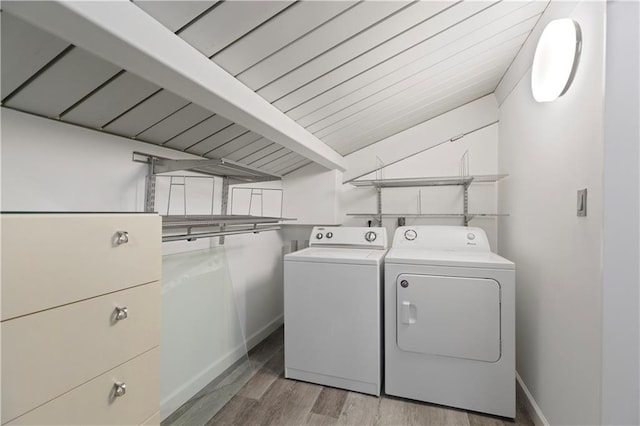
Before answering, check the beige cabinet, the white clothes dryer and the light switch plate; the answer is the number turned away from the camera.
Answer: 0

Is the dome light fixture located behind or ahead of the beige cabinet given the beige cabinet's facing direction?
ahead

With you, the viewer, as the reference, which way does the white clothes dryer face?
facing the viewer

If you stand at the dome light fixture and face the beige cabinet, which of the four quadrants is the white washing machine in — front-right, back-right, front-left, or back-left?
front-right

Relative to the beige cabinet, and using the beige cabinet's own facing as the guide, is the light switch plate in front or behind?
in front

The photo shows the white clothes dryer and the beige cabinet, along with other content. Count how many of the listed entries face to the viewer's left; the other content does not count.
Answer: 0

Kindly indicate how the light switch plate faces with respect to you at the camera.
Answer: facing the viewer and to the left of the viewer

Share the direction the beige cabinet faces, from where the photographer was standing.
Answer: facing the viewer and to the right of the viewer

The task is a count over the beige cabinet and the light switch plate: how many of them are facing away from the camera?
0

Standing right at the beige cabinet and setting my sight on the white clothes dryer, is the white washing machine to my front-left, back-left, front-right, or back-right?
front-left

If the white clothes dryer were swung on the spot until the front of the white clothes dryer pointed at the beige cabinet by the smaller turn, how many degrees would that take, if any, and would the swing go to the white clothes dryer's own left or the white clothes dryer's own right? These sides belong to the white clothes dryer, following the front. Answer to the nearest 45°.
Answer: approximately 45° to the white clothes dryer's own right
